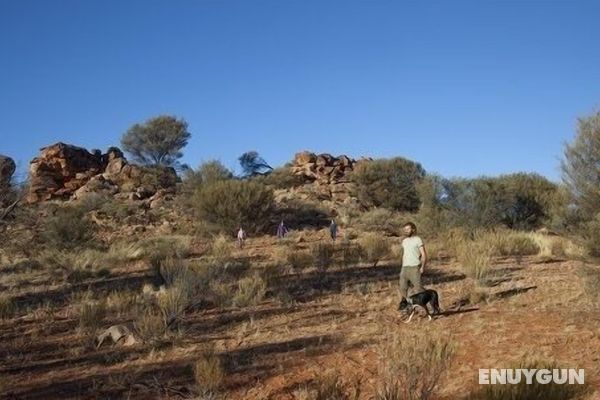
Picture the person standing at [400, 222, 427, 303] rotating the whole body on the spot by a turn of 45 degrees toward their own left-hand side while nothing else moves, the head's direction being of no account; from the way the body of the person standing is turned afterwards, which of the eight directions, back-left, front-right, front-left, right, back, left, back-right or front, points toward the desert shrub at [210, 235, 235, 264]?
back-right

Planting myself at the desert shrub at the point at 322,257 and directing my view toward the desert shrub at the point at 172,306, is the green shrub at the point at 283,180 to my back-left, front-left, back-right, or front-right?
back-right

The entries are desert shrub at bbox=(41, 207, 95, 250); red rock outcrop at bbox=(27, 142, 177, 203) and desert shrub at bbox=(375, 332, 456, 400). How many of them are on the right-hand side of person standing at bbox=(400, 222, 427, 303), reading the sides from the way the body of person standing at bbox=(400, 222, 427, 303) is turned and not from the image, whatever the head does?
2

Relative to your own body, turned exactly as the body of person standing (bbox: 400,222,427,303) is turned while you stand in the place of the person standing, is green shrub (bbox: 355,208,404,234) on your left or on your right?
on your right

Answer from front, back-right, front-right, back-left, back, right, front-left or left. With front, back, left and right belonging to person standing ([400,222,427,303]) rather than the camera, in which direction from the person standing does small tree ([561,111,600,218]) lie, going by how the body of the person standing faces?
back-left

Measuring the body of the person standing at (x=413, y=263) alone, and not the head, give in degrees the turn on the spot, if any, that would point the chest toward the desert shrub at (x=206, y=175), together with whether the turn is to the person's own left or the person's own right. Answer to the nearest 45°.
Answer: approximately 90° to the person's own right

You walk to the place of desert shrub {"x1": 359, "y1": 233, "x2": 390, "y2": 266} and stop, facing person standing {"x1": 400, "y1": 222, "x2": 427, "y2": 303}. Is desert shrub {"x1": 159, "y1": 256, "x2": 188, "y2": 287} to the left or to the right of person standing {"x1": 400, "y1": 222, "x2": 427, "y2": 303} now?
right

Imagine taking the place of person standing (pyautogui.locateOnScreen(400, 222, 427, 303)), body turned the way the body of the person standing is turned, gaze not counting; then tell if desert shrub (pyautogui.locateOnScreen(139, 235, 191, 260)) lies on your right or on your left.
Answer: on your right

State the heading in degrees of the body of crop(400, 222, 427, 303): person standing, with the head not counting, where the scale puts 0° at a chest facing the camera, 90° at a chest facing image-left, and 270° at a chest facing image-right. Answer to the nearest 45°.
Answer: approximately 45°

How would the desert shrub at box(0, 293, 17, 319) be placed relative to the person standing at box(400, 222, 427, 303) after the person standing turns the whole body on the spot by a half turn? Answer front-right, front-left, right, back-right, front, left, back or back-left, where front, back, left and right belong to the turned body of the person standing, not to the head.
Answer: back-left

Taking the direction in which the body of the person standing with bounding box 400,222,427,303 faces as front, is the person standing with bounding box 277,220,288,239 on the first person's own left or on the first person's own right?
on the first person's own right

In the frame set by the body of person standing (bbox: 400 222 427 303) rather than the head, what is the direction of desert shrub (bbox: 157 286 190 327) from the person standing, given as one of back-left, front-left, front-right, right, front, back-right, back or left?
front-right

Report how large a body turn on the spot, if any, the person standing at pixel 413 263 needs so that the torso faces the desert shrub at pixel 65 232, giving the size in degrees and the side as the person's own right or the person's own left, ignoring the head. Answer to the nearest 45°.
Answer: approximately 90° to the person's own right

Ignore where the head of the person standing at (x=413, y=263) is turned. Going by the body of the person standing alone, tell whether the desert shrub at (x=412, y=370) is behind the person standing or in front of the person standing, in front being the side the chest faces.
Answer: in front
